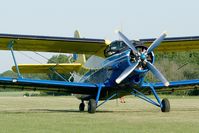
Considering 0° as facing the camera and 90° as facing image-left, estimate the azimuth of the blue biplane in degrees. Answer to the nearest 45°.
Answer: approximately 315°
